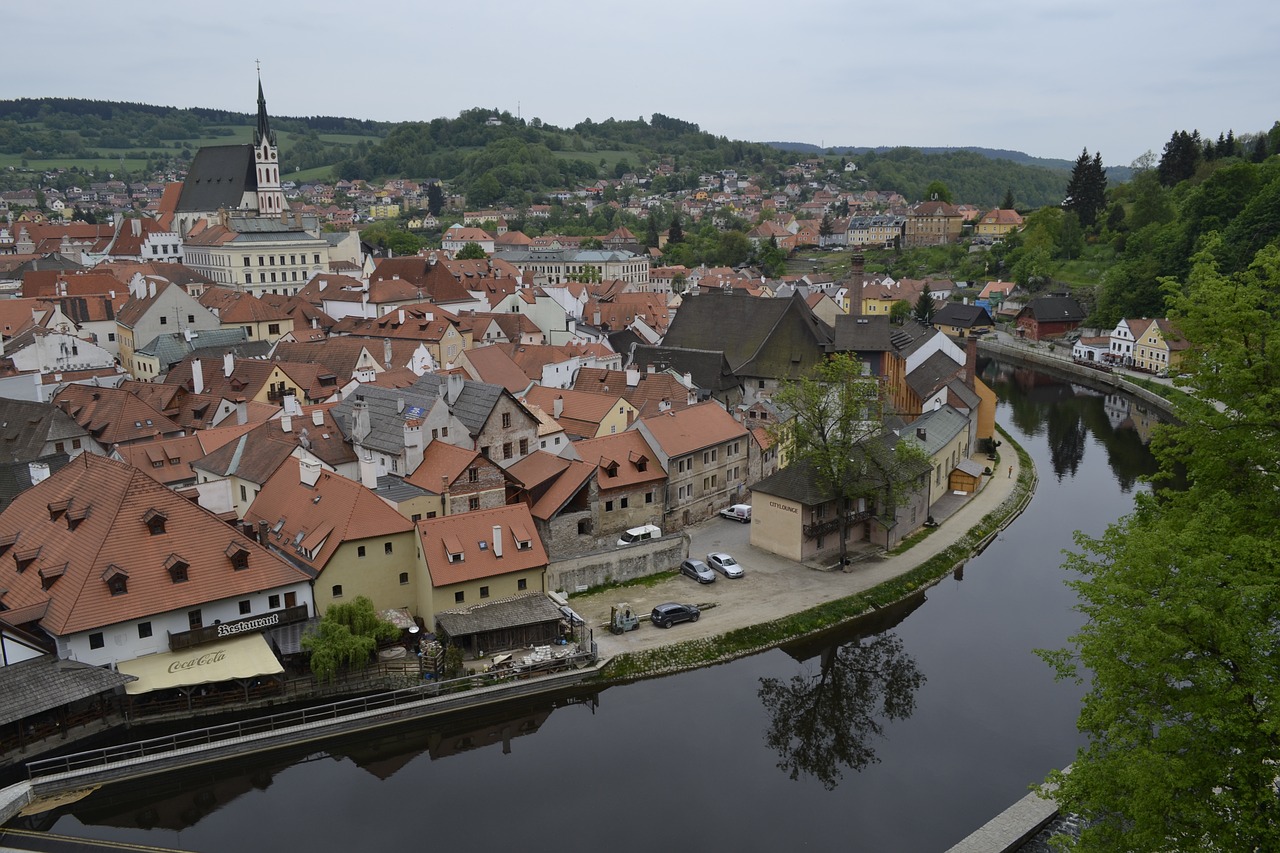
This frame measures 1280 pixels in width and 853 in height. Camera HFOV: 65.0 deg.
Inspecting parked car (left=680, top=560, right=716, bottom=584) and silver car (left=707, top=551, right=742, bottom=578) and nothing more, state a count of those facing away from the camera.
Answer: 0

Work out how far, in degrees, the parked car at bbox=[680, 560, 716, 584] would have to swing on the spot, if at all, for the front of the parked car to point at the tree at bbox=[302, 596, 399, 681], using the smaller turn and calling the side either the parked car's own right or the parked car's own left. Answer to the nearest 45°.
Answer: approximately 90° to the parked car's own right

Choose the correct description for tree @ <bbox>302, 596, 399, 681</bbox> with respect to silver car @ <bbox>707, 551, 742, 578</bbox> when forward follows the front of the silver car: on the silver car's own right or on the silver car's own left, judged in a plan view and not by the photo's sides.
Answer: on the silver car's own right

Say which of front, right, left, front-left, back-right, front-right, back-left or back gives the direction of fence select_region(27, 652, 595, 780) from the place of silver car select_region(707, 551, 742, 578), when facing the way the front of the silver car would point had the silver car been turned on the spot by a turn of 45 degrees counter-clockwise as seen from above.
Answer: back-right

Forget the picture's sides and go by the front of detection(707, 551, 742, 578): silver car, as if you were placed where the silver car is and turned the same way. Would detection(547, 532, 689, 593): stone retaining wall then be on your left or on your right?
on your right

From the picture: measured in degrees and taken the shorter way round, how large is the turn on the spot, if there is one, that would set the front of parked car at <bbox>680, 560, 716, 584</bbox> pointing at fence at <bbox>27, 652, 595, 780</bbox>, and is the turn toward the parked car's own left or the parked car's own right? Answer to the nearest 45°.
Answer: approximately 90° to the parked car's own right

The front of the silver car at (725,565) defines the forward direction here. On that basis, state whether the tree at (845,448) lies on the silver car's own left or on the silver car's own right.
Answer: on the silver car's own left
